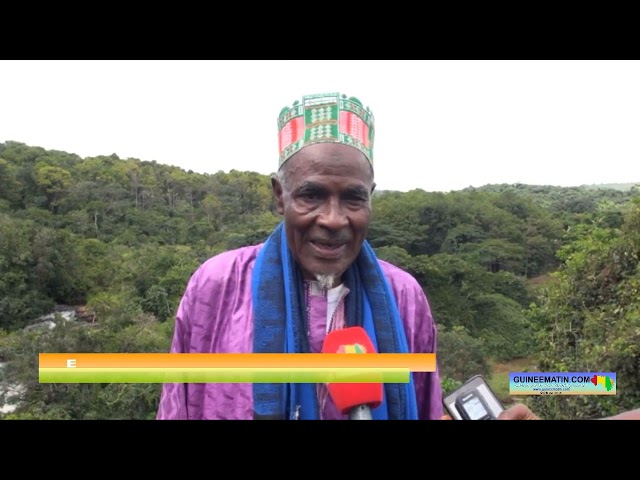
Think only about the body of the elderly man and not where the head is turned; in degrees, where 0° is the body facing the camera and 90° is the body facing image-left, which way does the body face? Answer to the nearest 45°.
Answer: approximately 0°
